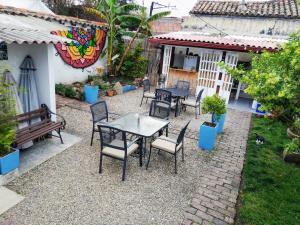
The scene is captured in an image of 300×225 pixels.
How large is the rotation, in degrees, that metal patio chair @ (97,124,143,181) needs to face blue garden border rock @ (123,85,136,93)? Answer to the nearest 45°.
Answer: approximately 45° to its left

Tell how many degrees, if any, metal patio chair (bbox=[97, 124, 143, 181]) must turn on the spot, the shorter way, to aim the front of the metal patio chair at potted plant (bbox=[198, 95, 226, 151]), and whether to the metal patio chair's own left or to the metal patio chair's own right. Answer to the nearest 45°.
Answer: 0° — it already faces it

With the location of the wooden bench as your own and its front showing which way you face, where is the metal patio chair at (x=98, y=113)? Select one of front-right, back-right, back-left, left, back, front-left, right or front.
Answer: front-left

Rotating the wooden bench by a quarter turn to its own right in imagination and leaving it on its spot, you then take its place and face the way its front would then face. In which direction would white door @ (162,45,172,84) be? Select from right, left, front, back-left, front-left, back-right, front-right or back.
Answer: back

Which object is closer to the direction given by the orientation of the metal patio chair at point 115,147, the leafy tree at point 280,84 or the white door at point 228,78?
the white door

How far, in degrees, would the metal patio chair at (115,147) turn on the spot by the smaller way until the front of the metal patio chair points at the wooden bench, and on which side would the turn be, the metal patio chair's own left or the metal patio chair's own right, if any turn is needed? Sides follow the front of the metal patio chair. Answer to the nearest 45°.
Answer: approximately 90° to the metal patio chair's own left

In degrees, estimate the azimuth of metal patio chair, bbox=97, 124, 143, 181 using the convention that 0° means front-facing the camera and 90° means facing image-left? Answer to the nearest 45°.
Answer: approximately 225°

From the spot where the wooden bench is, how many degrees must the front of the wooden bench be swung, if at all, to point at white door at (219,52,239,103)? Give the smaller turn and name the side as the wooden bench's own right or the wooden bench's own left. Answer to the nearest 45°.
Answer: approximately 45° to the wooden bench's own left

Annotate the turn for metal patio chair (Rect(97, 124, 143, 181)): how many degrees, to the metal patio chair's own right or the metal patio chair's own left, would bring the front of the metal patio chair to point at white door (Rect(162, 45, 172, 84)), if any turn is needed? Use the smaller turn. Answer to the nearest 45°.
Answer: approximately 45° to the metal patio chair's own left

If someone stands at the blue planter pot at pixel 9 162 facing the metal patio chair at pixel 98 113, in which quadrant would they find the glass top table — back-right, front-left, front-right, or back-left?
front-right

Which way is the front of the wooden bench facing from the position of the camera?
facing the viewer and to the right of the viewer

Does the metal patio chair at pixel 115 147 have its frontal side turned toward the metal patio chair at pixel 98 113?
no

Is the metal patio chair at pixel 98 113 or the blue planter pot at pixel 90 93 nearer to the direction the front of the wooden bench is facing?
the metal patio chair

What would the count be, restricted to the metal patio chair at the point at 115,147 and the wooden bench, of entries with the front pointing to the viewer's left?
0

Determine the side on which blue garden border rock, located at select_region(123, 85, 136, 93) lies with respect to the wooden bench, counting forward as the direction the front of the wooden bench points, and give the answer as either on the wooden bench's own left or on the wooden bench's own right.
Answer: on the wooden bench's own left

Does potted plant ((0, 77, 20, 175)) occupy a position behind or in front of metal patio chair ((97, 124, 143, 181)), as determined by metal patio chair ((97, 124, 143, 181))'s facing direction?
behind

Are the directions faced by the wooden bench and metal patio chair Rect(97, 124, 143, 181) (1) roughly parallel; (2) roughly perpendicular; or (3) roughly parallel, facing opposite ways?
roughly perpendicular
